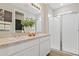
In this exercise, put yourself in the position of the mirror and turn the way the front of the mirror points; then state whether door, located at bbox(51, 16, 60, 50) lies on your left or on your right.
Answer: on your left

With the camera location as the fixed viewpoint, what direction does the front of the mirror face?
facing the viewer and to the right of the viewer
